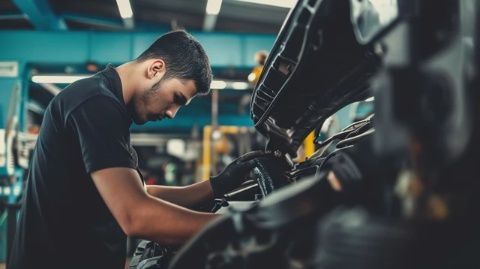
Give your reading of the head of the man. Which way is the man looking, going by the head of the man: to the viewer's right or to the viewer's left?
to the viewer's right

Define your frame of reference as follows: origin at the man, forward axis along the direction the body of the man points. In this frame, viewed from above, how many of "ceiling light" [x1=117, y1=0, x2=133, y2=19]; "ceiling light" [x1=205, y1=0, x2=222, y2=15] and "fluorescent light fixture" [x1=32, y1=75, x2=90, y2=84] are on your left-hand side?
3

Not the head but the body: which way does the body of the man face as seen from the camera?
to the viewer's right

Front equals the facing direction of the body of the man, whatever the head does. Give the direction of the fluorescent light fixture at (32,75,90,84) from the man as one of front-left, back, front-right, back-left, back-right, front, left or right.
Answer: left

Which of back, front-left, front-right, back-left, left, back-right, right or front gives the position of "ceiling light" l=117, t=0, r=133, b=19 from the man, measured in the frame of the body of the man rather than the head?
left
